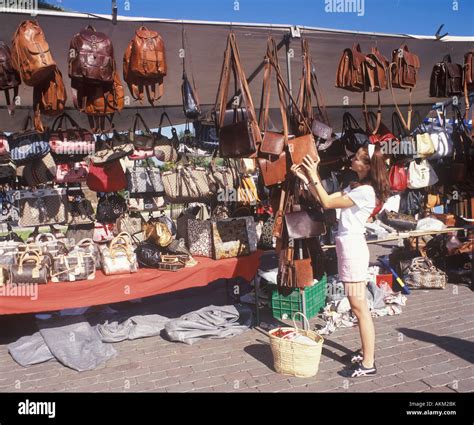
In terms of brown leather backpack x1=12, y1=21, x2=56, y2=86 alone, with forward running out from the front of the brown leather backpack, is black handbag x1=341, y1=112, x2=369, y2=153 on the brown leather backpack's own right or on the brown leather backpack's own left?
on the brown leather backpack's own left

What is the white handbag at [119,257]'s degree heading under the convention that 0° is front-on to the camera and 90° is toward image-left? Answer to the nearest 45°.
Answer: approximately 0°

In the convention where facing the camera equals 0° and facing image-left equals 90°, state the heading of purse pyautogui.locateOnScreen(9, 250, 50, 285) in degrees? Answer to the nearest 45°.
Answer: approximately 0°

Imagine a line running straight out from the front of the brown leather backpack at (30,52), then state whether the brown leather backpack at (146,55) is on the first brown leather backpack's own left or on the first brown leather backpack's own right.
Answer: on the first brown leather backpack's own left

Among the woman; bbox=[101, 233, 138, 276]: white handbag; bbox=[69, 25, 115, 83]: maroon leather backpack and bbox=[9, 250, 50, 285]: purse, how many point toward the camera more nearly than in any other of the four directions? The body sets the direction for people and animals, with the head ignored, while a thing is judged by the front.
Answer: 3

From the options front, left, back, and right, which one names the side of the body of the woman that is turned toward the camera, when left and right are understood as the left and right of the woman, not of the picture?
left

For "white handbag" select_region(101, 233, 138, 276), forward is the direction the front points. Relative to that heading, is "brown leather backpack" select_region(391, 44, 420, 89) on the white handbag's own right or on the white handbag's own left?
on the white handbag's own left
